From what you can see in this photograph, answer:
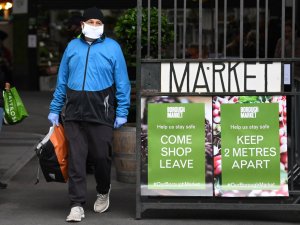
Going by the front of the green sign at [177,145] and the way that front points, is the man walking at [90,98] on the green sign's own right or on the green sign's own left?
on the green sign's own right

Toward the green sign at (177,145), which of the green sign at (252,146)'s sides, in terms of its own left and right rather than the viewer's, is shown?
right

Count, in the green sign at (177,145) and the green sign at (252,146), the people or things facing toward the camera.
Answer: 2

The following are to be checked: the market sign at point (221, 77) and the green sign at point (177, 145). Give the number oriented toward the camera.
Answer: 2

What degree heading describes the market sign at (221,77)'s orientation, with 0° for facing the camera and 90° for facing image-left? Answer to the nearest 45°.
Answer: approximately 0°

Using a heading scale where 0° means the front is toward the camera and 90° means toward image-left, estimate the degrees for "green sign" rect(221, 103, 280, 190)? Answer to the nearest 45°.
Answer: approximately 0°
